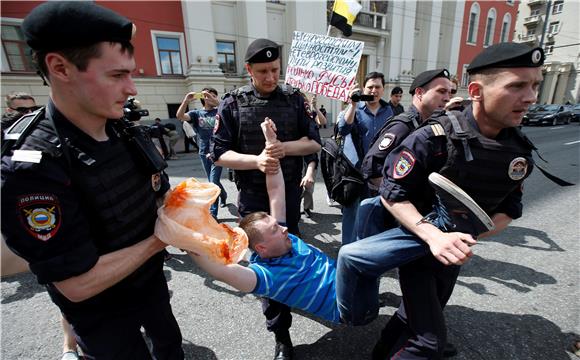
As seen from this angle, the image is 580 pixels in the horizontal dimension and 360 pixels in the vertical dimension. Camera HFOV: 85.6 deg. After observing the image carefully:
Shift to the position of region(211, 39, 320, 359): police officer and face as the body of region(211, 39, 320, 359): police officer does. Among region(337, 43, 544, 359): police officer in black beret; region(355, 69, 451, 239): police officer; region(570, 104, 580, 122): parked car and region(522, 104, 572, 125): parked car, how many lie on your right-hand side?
0

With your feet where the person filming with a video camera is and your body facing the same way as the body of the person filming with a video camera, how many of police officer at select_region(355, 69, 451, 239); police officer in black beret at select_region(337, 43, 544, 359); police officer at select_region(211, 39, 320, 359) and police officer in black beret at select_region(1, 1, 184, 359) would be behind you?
0

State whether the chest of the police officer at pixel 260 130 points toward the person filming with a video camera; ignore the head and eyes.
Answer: no

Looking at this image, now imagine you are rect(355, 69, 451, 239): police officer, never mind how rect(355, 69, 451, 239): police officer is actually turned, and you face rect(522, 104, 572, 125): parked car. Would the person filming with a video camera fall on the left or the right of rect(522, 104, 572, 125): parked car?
left

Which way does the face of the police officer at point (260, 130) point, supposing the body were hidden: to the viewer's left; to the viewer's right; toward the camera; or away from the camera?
toward the camera

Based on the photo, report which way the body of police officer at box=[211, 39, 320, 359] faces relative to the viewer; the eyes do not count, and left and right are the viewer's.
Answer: facing the viewer

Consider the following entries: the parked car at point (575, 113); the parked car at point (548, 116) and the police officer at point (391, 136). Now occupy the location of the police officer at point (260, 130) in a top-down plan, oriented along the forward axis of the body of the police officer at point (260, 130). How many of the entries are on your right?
0

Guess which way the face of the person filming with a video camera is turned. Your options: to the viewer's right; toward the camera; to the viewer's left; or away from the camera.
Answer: toward the camera

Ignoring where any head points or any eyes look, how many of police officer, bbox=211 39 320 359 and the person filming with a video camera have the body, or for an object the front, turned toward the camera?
2

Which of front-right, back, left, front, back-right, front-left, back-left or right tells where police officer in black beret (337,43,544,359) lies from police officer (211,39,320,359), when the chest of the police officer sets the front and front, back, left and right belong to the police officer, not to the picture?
front-left

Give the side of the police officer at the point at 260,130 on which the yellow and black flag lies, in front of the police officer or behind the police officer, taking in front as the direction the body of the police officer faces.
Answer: behind
